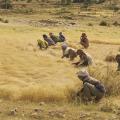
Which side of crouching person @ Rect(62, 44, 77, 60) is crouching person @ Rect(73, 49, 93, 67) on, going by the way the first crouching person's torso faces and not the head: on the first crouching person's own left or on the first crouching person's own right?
on the first crouching person's own left

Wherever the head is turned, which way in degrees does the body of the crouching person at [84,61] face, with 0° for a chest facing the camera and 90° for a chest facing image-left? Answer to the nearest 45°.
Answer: approximately 90°

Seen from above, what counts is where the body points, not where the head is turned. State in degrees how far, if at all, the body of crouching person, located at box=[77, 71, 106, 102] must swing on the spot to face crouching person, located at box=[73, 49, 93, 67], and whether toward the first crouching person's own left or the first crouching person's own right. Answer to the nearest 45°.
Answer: approximately 90° to the first crouching person's own right

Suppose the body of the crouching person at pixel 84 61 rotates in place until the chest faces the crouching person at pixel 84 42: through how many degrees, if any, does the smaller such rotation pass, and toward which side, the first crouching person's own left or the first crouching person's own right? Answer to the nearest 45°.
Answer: approximately 90° to the first crouching person's own right

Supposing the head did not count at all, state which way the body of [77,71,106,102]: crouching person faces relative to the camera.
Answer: to the viewer's left

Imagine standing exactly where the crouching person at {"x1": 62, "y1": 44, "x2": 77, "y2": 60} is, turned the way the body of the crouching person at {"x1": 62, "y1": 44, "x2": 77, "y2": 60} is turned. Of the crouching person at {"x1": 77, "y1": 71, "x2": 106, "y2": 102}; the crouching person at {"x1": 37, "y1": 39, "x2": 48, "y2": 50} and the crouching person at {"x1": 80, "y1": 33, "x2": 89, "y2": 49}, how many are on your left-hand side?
1

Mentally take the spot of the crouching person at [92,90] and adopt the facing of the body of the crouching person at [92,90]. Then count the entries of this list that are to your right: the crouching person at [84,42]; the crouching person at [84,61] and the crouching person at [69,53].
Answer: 3

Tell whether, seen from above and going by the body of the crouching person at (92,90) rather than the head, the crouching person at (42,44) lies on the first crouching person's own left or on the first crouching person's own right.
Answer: on the first crouching person's own right

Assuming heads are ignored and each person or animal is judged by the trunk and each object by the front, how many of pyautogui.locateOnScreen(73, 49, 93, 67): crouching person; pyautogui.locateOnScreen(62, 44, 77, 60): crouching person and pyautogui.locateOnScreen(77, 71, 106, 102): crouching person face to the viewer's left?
3

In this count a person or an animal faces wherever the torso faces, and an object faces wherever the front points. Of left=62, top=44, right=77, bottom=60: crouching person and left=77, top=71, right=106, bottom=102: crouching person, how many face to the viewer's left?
2

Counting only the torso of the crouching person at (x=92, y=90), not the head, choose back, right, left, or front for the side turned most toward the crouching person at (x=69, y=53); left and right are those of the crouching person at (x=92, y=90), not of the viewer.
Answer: right

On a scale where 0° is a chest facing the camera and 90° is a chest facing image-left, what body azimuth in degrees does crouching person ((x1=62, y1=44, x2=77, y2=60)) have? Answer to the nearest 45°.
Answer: approximately 90°

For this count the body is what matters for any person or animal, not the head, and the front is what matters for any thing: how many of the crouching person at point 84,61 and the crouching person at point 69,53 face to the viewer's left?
2
